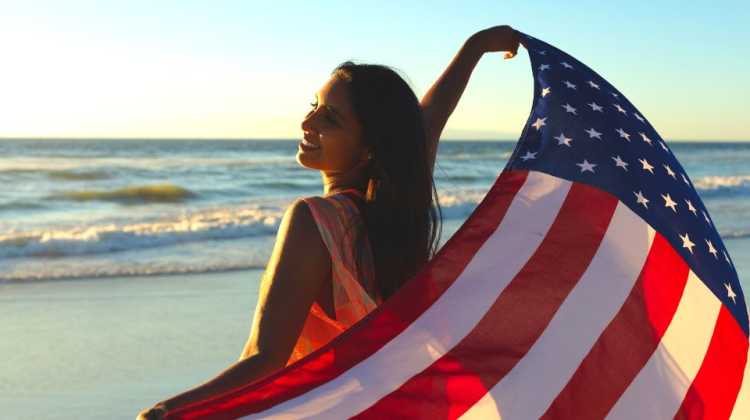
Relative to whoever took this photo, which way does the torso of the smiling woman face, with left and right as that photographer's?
facing away from the viewer and to the left of the viewer

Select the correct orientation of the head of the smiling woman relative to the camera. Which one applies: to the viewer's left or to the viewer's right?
to the viewer's left
